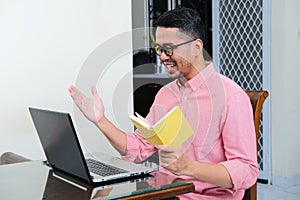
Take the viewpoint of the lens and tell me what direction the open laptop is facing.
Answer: facing away from the viewer and to the right of the viewer

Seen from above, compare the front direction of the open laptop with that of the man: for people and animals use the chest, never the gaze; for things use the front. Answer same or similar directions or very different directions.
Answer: very different directions

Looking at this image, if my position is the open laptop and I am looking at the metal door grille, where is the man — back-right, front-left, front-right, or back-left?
front-right

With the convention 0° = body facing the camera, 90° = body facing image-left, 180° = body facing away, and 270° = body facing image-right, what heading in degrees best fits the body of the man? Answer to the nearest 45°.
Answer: approximately 45°

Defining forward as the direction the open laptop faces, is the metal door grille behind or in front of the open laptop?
in front

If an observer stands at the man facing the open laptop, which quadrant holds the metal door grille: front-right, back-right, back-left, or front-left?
back-right
